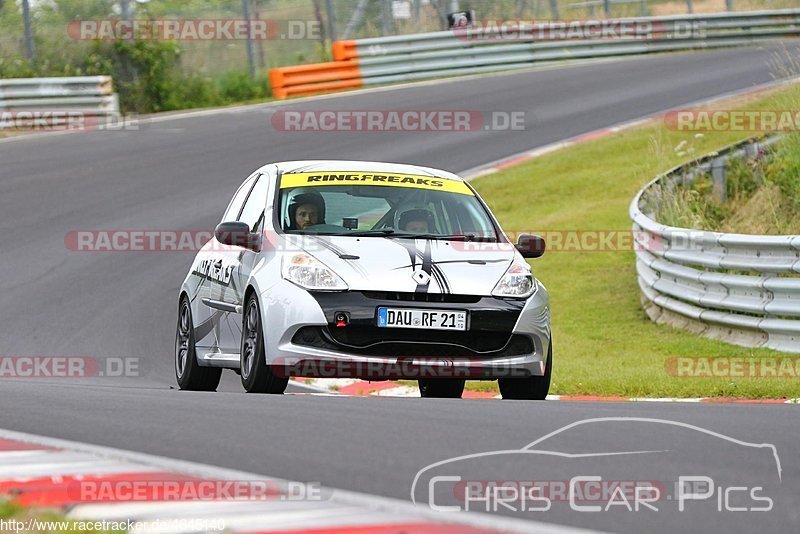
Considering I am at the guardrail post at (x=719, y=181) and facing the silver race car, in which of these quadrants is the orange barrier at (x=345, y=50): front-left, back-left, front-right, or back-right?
back-right

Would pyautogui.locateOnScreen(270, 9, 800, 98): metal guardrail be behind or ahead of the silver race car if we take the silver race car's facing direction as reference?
behind

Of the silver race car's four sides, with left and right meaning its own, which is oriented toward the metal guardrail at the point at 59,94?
back

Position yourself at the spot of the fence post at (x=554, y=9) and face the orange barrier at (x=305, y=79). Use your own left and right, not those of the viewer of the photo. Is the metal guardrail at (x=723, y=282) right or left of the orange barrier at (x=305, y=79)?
left

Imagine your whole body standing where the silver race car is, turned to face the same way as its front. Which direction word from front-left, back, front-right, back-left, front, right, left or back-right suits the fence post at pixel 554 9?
back

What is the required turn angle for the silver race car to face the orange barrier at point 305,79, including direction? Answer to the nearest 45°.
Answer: approximately 180°

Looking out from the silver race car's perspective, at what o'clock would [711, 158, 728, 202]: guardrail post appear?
The guardrail post is roughly at 7 o'clock from the silver race car.

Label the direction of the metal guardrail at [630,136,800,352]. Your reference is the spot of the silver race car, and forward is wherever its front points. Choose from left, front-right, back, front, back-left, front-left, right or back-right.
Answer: back-left

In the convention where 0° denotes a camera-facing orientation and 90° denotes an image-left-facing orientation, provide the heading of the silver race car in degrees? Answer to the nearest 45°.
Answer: approximately 0°

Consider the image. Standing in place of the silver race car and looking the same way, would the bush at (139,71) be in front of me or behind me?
behind

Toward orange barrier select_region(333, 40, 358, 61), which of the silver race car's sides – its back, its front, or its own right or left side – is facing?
back
